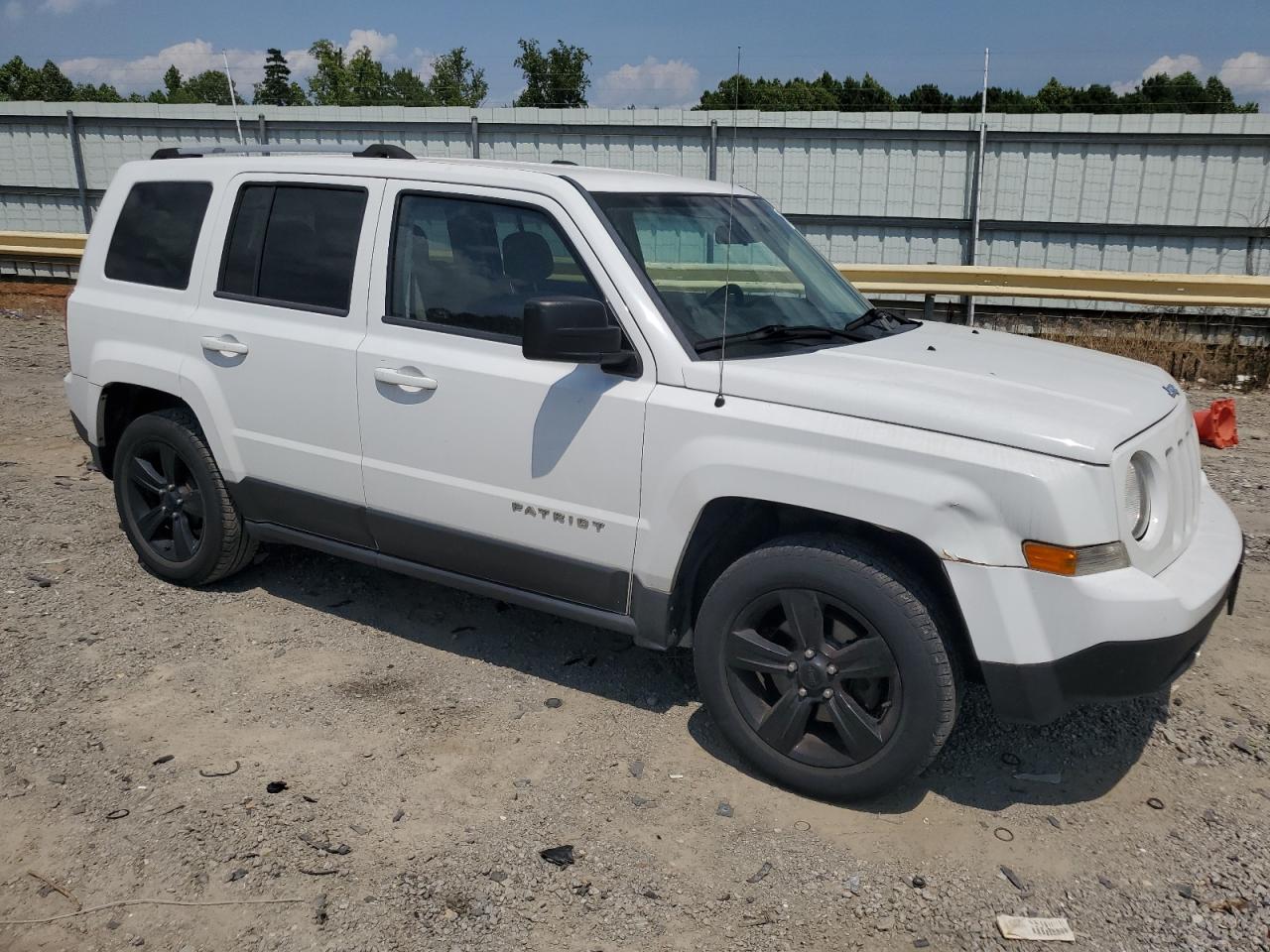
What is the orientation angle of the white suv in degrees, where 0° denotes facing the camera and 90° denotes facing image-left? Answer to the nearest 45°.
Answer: approximately 315°

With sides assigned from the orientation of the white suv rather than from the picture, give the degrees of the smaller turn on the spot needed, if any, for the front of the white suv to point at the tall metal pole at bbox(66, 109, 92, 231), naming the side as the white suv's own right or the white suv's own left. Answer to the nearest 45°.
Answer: approximately 180°

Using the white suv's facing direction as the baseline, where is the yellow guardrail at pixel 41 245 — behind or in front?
behind

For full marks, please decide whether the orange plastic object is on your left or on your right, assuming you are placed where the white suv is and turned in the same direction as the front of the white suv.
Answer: on your left

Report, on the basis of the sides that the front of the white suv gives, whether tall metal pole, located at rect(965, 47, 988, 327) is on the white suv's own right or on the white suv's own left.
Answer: on the white suv's own left

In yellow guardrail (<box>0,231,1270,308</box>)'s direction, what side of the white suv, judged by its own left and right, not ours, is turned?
left
